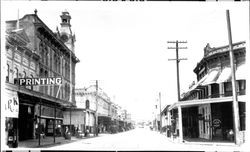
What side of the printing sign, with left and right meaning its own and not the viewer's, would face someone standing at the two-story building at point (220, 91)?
left

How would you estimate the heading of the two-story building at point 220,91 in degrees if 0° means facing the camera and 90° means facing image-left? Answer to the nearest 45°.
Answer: approximately 45°

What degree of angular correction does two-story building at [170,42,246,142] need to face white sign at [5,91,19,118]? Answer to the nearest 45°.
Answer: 0° — it already faces it
